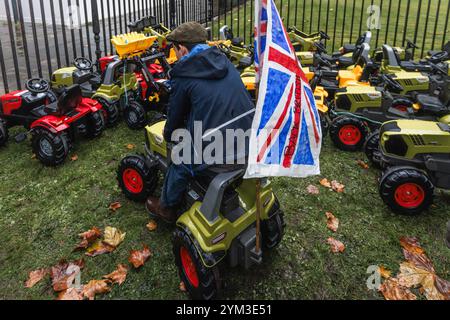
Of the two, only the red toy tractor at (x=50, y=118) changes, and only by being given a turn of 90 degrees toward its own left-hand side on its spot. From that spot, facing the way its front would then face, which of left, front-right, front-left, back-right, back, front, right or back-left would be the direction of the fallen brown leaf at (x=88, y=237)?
front-left

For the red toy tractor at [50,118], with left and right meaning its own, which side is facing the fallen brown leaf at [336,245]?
back

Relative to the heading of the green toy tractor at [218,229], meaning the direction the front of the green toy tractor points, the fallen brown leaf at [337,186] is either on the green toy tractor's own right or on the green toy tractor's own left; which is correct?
on the green toy tractor's own right

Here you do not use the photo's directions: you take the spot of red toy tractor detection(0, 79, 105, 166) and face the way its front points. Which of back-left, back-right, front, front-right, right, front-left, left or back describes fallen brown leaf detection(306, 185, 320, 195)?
back

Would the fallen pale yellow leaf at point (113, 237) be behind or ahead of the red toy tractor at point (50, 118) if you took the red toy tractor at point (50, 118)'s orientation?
behind
